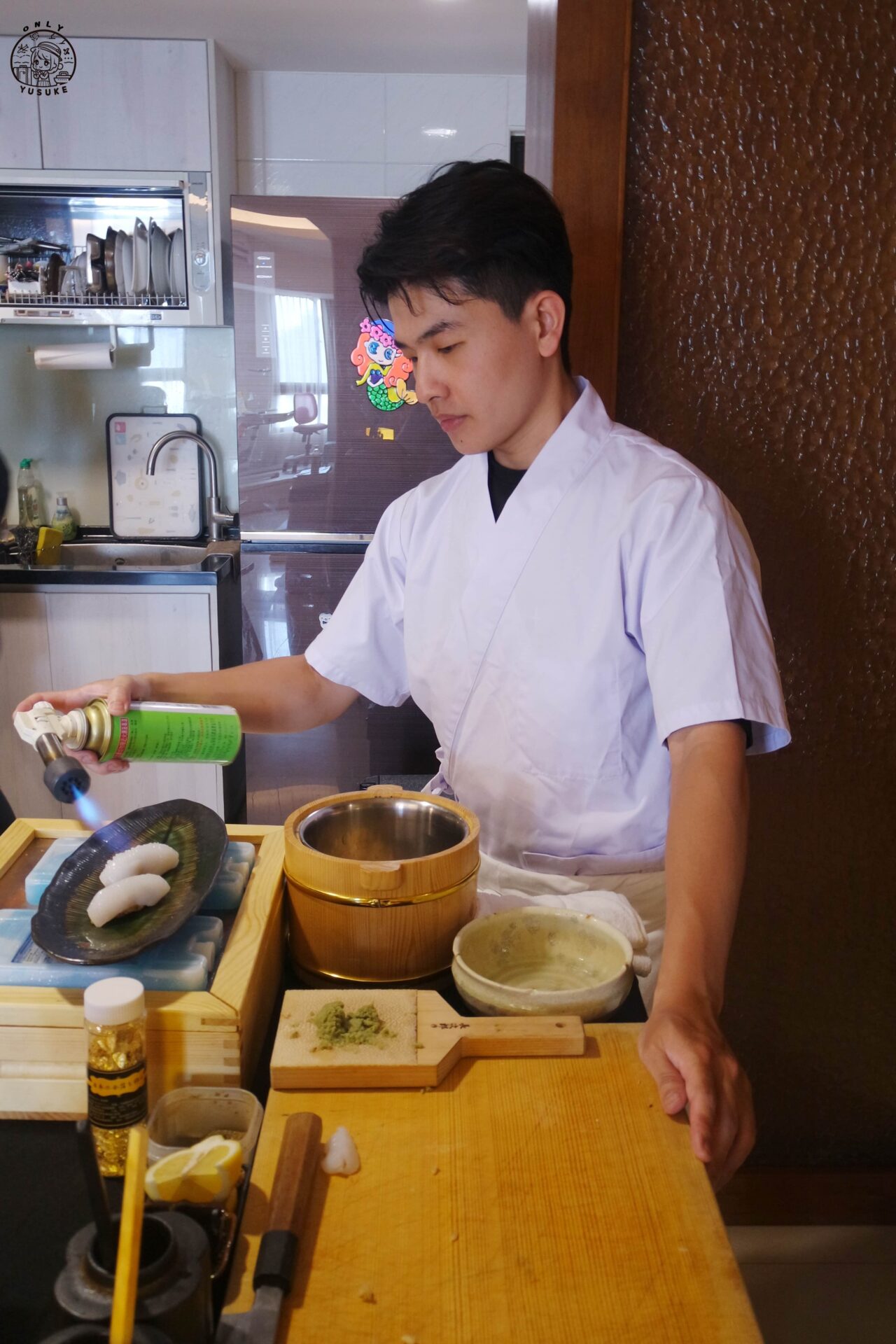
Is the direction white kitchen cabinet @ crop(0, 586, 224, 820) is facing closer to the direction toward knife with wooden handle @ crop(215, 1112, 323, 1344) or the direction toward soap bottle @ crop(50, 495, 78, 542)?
the knife with wooden handle

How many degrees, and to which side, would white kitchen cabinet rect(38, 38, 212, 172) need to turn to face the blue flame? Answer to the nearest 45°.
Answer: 0° — it already faces it

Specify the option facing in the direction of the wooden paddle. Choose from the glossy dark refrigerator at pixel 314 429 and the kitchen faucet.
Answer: the glossy dark refrigerator

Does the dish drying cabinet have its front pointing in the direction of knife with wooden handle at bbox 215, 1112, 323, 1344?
yes

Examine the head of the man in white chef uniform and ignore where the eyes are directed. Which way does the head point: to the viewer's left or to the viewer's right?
to the viewer's left

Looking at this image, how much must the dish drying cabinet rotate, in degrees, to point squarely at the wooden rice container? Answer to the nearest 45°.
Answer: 0° — it already faces it

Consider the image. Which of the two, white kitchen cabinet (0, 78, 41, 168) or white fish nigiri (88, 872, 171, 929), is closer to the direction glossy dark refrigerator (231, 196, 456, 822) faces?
the white fish nigiri
